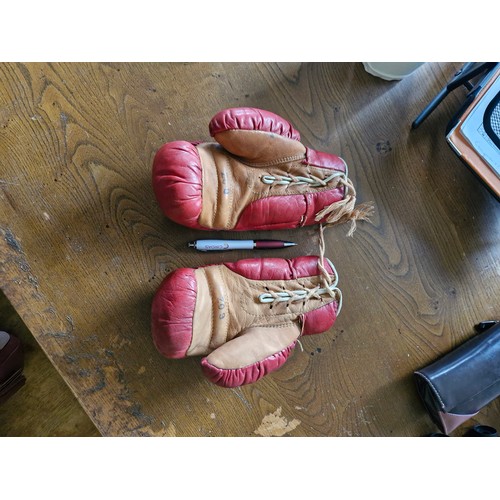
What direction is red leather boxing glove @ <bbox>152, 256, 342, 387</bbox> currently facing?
to the viewer's left

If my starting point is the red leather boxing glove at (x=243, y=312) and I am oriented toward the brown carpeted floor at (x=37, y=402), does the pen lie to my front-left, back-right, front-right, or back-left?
back-right

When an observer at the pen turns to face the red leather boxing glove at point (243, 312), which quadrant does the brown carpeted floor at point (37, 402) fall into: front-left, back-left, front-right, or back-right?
front-right

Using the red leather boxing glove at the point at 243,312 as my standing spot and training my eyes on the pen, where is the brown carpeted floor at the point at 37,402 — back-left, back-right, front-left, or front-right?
back-left

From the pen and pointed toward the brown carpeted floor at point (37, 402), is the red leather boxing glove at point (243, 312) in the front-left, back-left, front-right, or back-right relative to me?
front-left
